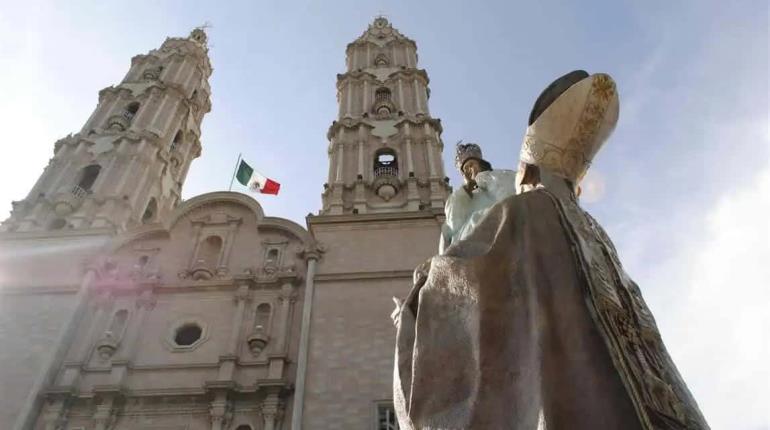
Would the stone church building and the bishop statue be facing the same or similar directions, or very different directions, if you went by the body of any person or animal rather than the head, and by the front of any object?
very different directions

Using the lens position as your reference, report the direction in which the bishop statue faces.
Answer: facing away from the viewer and to the left of the viewer

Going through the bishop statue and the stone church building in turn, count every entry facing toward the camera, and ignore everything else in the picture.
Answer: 1

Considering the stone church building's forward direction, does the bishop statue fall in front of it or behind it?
in front

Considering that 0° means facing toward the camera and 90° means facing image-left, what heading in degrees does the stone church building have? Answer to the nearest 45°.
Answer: approximately 0°
